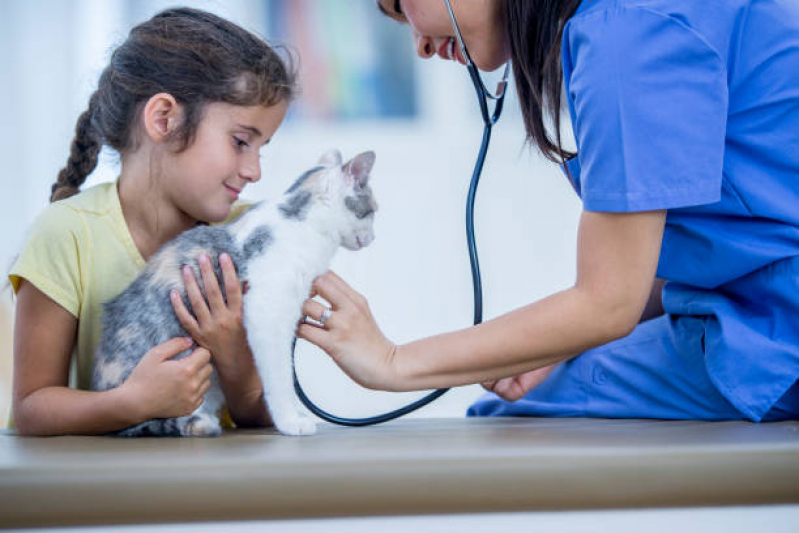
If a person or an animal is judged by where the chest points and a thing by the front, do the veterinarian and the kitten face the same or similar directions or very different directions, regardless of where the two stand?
very different directions

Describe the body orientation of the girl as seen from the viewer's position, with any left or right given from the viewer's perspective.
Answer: facing the viewer and to the right of the viewer

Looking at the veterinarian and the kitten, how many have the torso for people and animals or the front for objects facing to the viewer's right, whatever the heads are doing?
1

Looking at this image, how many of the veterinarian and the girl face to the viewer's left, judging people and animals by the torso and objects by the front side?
1

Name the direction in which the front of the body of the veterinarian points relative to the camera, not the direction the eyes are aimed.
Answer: to the viewer's left

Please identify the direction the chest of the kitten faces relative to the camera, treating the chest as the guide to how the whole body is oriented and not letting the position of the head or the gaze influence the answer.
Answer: to the viewer's right

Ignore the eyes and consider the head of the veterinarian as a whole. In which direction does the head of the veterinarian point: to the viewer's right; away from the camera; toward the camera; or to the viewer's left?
to the viewer's left

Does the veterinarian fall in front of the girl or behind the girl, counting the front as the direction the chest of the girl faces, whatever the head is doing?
in front
